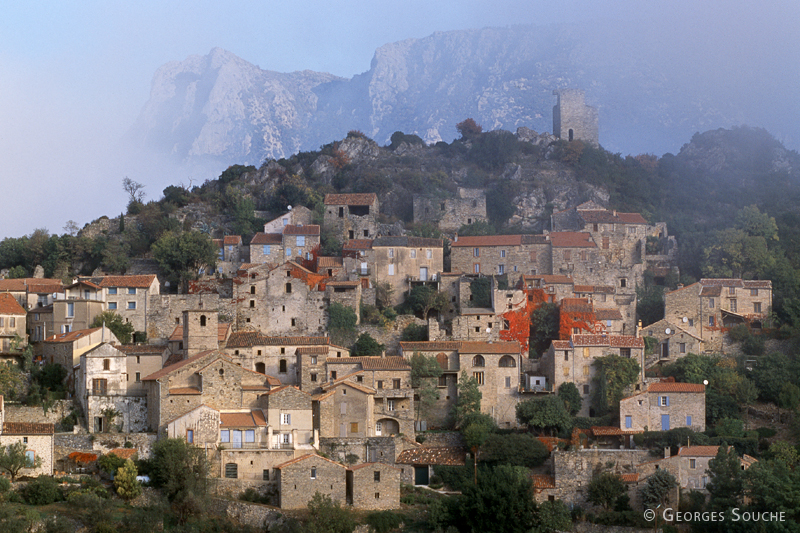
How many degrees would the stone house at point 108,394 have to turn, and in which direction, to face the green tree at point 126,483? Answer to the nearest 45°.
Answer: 0° — it already faces it

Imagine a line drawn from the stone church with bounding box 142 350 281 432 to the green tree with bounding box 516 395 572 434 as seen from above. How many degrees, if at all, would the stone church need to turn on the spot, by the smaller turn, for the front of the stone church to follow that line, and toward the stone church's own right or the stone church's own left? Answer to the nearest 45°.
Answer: approximately 90° to the stone church's own left

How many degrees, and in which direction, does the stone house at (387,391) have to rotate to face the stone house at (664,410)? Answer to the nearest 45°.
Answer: approximately 90° to its left

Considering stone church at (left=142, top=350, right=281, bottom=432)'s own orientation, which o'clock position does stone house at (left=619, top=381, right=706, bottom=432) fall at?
stone house at (left=619, top=381, right=706, bottom=432) is roughly at 9 o'clock from stone church at (left=142, top=350, right=281, bottom=432).

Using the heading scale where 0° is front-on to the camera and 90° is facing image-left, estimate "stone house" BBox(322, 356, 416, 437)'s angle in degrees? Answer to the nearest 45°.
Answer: approximately 0°

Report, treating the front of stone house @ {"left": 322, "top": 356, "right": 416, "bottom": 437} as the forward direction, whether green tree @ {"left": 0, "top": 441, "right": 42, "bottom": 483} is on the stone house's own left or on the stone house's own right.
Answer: on the stone house's own right
